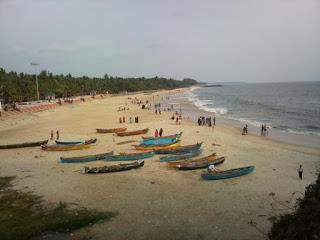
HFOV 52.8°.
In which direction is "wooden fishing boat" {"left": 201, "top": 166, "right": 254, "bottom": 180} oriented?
to the viewer's right

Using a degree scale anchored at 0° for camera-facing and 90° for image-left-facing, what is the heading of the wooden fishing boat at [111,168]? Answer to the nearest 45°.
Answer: approximately 270°

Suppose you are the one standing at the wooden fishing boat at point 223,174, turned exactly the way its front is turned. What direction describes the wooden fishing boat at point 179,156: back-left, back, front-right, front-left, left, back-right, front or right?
back-left

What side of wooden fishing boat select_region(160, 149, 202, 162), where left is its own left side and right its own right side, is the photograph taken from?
right

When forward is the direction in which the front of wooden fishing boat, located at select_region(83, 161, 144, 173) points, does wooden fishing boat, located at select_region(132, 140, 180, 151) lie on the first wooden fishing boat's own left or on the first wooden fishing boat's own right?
on the first wooden fishing boat's own left

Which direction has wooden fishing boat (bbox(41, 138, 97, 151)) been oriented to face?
to the viewer's right

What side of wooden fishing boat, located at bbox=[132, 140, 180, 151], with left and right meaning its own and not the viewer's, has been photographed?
right

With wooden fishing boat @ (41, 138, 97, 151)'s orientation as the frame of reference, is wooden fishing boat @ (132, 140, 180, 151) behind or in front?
in front

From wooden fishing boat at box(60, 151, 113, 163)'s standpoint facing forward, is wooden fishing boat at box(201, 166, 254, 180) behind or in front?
in front

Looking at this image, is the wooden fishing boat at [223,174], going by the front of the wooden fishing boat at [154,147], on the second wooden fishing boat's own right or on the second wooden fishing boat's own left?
on the second wooden fishing boat's own right
